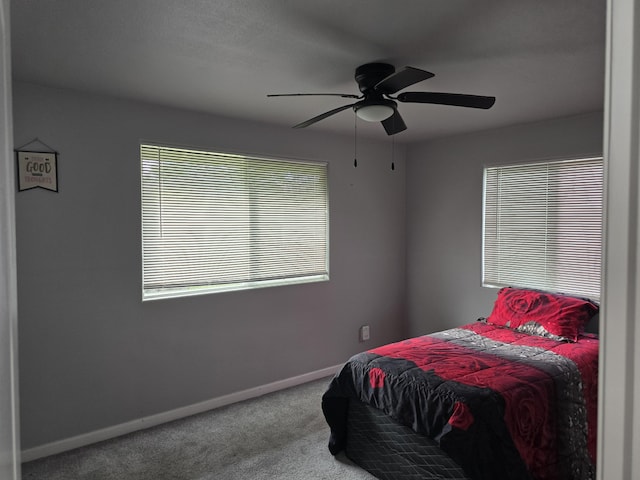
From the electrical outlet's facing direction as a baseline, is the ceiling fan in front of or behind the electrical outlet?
in front

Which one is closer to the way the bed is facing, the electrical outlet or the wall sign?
the wall sign

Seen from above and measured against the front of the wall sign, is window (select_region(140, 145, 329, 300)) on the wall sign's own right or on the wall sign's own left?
on the wall sign's own left

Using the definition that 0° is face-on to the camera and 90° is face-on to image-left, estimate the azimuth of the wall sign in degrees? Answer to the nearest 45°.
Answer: approximately 0°

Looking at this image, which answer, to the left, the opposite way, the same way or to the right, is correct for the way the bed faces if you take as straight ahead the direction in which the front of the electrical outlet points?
to the right

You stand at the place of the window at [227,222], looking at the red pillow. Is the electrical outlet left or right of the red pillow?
left

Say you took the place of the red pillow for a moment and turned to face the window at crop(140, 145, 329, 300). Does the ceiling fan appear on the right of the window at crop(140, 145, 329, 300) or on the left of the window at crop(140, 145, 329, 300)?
left

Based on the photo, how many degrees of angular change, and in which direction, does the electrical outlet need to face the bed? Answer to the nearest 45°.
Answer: approximately 45° to its right

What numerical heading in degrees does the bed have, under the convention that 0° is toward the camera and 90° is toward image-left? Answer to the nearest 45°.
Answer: approximately 45°

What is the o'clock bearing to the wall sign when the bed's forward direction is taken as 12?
The wall sign is roughly at 1 o'clock from the bed.

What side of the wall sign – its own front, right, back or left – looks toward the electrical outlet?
left

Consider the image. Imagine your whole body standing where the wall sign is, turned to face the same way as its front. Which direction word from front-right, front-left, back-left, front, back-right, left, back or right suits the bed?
front-left

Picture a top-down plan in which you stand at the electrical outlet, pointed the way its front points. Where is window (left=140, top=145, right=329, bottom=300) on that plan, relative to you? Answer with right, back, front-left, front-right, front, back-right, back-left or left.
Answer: right

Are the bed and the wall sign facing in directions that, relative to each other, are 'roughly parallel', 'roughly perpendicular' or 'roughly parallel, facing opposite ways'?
roughly perpendicular

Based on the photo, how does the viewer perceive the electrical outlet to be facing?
facing the viewer and to the right of the viewer
